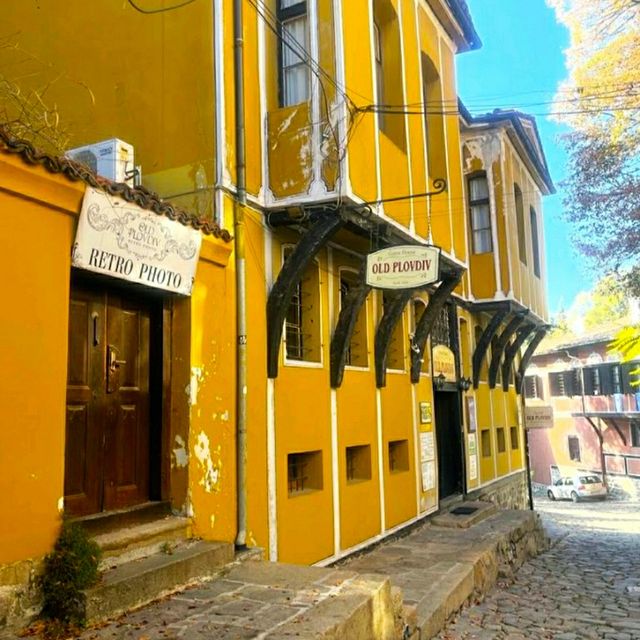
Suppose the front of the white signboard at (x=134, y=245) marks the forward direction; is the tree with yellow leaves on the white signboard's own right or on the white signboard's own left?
on the white signboard's own left

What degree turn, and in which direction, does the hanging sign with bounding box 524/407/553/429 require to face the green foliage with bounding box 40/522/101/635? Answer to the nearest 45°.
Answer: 0° — it already faces it

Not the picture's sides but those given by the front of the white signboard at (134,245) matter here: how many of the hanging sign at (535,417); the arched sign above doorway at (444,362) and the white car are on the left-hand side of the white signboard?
3

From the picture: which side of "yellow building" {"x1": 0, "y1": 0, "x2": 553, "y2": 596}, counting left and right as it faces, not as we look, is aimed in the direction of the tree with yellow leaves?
left

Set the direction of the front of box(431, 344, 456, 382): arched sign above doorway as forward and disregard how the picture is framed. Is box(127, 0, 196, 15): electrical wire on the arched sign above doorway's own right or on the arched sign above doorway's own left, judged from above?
on the arched sign above doorway's own right

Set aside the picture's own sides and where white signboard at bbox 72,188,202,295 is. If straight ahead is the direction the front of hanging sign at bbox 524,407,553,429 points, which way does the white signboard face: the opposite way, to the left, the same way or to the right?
to the left

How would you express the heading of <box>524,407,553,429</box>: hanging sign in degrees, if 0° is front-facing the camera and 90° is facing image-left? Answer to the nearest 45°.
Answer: approximately 0°
